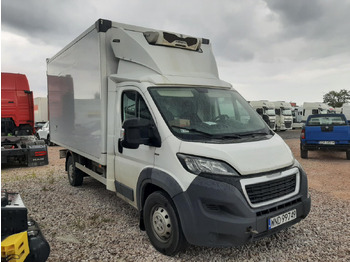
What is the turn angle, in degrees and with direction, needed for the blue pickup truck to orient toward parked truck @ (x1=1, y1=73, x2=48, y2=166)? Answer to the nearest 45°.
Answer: approximately 135° to its left

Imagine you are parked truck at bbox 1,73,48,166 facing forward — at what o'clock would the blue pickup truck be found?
The blue pickup truck is roughly at 4 o'clock from the parked truck.

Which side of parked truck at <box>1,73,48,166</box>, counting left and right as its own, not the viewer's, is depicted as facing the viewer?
back

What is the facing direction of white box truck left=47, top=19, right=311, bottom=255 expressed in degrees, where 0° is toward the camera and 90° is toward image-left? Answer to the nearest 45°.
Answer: approximately 315°

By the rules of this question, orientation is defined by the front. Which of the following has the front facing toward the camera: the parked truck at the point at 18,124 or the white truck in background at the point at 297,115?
the white truck in background

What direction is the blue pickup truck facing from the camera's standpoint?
away from the camera

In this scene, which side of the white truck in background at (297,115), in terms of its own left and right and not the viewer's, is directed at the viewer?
front

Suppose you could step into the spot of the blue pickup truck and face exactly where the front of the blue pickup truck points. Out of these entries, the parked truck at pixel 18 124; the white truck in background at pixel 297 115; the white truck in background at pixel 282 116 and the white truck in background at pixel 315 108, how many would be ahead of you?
3

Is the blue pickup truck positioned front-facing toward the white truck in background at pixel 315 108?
yes

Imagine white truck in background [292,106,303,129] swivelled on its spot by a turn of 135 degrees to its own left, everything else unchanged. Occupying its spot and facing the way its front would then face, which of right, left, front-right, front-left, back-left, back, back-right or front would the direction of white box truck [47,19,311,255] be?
back-right

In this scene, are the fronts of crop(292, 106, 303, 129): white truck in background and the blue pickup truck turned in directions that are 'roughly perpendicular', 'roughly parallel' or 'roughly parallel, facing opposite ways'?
roughly parallel, facing opposite ways

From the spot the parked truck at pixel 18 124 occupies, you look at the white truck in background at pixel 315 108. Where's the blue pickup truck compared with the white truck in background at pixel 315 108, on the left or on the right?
right

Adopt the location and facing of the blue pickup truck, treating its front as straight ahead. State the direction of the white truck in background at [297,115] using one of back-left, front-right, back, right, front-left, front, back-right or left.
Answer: front

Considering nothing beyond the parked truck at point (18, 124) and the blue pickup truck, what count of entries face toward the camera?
0
